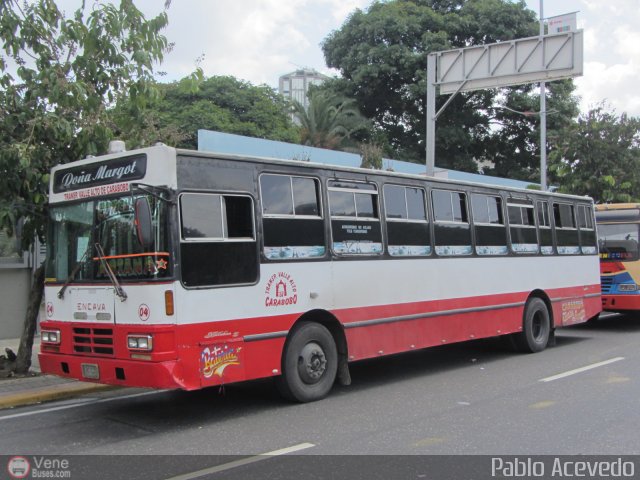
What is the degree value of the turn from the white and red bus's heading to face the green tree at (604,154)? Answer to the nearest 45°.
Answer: approximately 180°

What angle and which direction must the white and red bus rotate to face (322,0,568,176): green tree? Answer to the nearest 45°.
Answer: approximately 135° to its right

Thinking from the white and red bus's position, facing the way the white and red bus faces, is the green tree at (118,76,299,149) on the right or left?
on its right

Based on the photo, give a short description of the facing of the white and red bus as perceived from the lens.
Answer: facing the viewer and to the left of the viewer

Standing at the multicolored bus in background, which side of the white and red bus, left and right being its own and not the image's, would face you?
back

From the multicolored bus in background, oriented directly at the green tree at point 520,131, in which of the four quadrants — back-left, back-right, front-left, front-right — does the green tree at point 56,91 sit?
back-left
